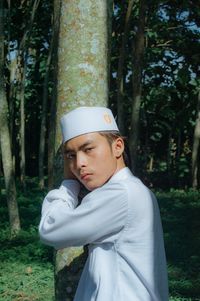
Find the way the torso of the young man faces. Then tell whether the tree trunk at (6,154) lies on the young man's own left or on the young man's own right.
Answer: on the young man's own right
